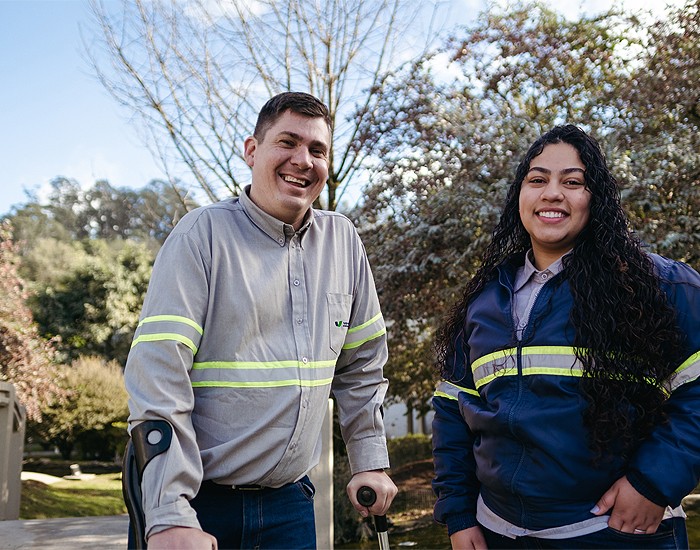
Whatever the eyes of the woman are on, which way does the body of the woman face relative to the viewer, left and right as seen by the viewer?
facing the viewer and to the left of the viewer

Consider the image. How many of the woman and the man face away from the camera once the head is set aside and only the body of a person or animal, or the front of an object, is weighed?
0

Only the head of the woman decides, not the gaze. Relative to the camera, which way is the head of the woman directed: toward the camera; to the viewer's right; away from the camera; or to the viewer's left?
toward the camera

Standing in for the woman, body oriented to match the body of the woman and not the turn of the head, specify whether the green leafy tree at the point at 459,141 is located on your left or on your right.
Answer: on your right

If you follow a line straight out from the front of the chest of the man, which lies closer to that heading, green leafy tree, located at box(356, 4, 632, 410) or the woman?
the woman

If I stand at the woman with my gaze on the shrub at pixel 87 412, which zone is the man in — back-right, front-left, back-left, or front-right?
front-left

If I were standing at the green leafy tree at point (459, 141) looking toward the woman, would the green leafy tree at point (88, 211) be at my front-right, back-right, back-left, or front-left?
back-right

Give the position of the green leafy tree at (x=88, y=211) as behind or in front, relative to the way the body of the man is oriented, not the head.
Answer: behind

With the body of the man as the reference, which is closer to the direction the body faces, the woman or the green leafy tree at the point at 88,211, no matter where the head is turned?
the woman

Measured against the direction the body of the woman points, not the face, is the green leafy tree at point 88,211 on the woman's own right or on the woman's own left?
on the woman's own right

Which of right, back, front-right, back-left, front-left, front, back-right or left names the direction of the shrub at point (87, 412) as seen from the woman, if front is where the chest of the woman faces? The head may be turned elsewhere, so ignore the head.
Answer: right

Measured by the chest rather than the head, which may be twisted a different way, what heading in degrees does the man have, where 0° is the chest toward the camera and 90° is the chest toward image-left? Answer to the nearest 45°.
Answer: approximately 315°
